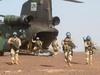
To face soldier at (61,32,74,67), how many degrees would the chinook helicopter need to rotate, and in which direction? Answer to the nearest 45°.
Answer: approximately 135° to its left

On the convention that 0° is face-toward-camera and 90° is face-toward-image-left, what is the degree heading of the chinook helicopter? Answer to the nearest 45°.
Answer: approximately 135°
